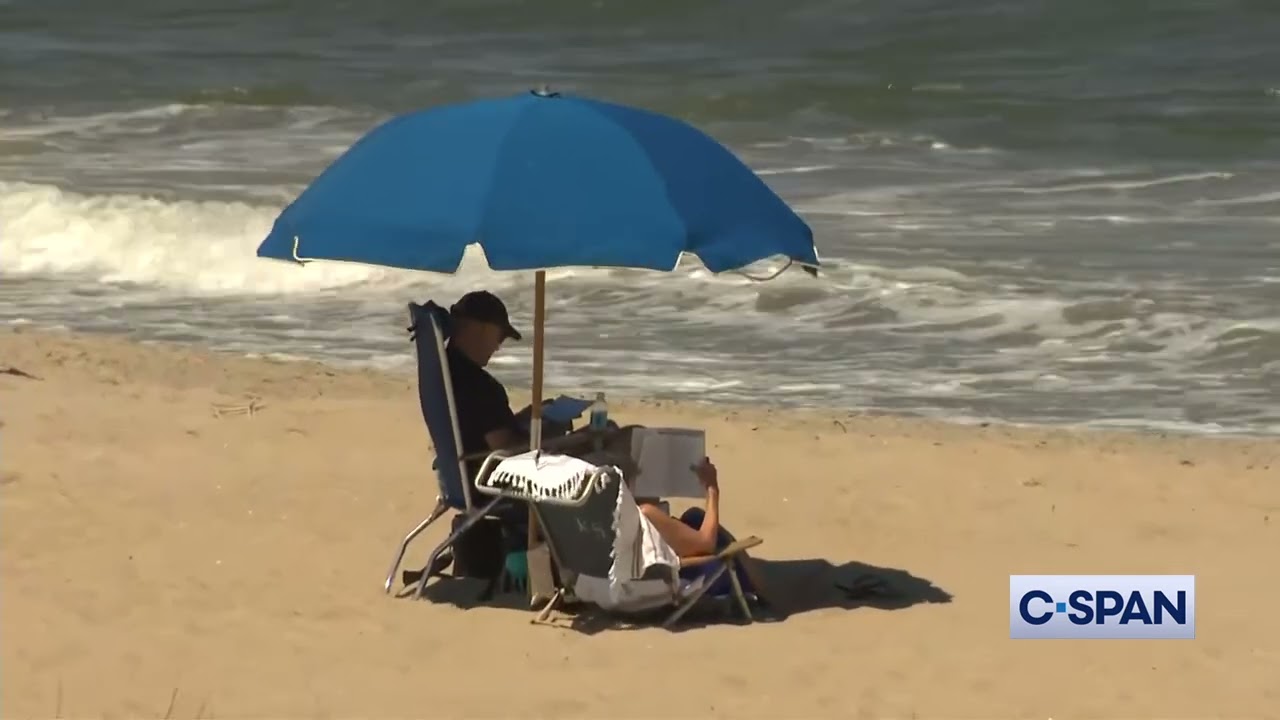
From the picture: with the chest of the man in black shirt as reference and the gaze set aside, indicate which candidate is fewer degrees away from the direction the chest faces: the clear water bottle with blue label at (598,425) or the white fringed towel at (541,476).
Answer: the clear water bottle with blue label

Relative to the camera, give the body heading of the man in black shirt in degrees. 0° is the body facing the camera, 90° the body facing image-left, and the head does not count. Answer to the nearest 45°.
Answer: approximately 270°

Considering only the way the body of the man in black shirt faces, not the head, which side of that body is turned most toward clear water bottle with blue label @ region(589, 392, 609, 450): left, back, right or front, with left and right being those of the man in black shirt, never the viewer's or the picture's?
front

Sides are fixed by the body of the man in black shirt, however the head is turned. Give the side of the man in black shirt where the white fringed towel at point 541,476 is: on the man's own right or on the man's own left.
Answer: on the man's own right

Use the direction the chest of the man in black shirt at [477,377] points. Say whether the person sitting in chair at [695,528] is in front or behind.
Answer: in front
